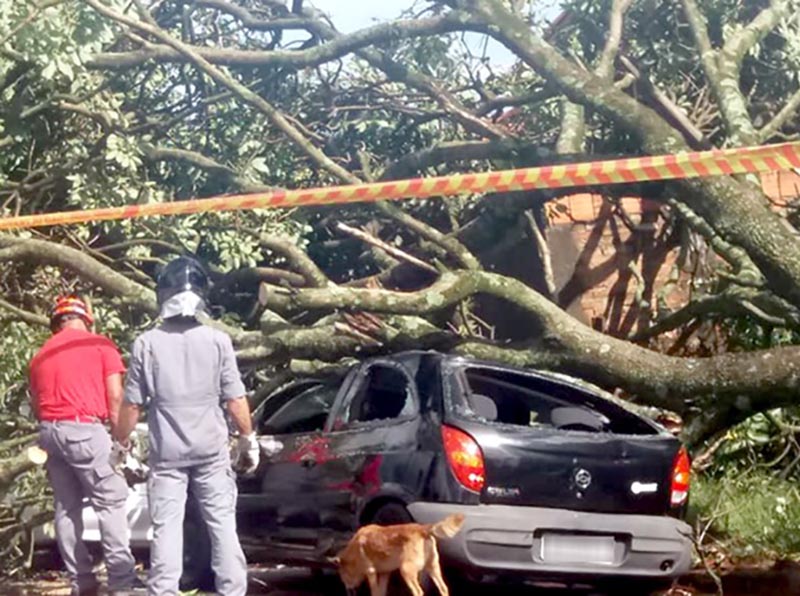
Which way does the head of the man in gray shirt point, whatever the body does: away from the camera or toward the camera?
away from the camera

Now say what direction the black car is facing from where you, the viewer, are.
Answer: facing away from the viewer and to the left of the viewer

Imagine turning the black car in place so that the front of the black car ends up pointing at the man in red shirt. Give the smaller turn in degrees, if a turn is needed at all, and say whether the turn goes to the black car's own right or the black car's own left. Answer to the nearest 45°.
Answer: approximately 45° to the black car's own left

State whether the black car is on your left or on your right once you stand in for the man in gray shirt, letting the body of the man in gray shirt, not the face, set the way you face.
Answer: on your right

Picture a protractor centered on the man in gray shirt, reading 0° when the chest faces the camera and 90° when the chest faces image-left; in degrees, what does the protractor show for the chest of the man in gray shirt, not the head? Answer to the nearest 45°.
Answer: approximately 180°

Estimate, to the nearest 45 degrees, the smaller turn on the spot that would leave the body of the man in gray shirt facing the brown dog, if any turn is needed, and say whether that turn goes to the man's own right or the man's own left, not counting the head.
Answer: approximately 90° to the man's own right

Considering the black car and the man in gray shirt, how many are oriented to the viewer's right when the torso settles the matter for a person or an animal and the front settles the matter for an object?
0
